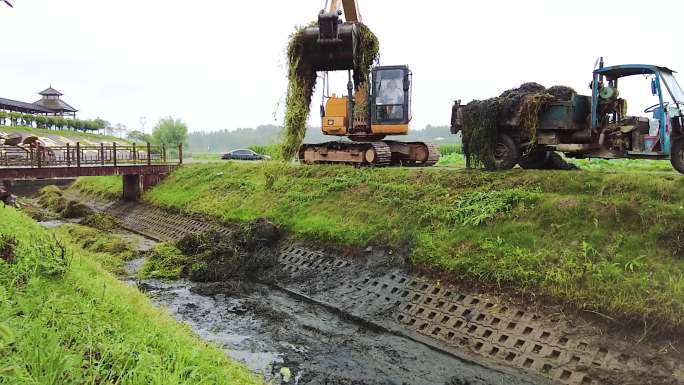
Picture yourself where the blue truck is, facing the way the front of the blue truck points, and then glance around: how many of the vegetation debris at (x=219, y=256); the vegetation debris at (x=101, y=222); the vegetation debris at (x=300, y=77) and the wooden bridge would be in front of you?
0

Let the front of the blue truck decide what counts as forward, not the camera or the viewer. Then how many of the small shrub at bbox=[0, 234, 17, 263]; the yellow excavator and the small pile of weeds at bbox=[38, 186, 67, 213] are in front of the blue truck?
0

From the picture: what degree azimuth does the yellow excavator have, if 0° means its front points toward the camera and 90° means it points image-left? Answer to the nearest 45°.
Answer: approximately 0°

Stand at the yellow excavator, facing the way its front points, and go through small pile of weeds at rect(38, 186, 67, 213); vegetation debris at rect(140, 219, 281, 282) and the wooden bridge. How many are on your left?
0

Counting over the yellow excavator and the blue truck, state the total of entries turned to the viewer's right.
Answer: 1

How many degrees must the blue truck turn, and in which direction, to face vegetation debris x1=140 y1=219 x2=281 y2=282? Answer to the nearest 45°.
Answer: approximately 180°

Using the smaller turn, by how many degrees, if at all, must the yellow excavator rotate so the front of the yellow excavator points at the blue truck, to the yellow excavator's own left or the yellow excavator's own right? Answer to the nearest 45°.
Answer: approximately 45° to the yellow excavator's own left

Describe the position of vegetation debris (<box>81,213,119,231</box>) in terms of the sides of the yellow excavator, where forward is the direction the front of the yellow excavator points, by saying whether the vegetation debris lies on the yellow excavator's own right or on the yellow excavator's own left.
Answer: on the yellow excavator's own right

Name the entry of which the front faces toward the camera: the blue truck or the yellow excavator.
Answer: the yellow excavator

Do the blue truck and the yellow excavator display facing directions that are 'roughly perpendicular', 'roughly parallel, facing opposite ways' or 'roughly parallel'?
roughly perpendicular

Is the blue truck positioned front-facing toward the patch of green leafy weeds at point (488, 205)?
no

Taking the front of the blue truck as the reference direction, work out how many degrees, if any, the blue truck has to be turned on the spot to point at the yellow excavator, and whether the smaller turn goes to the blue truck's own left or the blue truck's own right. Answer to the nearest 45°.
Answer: approximately 135° to the blue truck's own left

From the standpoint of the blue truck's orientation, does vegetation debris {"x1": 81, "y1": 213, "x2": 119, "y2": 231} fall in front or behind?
behind

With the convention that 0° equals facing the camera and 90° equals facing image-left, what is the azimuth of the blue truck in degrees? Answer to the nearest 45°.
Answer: approximately 270°
